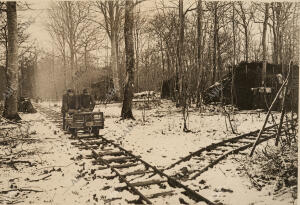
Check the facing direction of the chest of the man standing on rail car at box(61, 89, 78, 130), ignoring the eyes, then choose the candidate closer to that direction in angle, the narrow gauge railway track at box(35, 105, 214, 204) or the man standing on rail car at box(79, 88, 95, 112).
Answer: the narrow gauge railway track

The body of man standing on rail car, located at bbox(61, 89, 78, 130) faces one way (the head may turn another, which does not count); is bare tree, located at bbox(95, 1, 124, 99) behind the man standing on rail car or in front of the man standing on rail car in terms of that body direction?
behind

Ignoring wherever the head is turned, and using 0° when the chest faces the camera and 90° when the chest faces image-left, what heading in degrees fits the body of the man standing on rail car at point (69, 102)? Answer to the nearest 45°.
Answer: approximately 0°

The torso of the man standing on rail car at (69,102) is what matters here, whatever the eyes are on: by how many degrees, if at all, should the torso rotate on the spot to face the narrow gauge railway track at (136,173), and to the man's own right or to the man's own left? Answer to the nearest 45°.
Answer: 0° — they already face it

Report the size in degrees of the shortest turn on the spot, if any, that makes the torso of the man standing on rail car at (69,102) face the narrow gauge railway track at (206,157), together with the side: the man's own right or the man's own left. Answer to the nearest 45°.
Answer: approximately 45° to the man's own left
